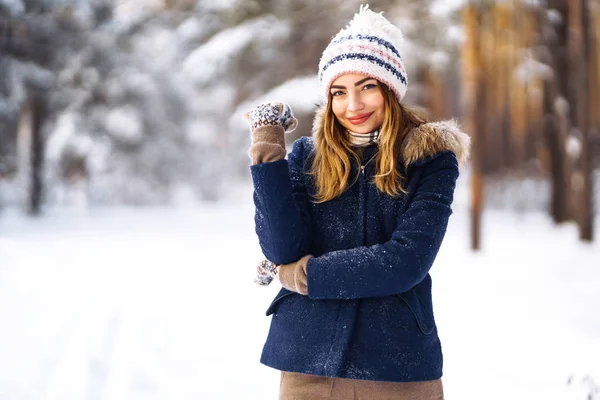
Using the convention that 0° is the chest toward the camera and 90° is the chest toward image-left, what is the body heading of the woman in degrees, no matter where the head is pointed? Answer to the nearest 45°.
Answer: approximately 0°

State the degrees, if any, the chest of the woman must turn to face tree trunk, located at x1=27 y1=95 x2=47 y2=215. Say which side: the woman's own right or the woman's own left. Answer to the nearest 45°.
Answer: approximately 135° to the woman's own right
